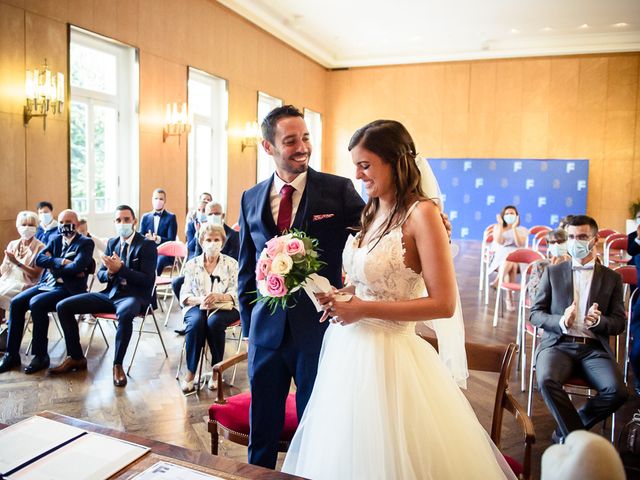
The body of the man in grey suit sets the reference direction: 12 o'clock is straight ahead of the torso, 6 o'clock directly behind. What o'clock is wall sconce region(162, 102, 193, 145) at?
The wall sconce is roughly at 4 o'clock from the man in grey suit.

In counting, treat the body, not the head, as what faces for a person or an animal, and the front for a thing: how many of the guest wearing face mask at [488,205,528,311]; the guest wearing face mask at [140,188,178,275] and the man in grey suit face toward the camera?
3

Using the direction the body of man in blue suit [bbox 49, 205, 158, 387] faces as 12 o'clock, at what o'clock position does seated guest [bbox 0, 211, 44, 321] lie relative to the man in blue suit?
The seated guest is roughly at 3 o'clock from the man in blue suit.

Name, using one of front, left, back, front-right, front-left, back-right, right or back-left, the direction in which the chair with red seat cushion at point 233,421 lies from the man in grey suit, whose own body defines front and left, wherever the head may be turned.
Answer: front-right

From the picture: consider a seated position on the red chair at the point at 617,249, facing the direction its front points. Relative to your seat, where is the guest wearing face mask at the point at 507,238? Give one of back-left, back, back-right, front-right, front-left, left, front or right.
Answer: front-right

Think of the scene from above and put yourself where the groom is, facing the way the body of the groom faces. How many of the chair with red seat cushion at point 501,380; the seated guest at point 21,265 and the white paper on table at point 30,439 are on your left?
1

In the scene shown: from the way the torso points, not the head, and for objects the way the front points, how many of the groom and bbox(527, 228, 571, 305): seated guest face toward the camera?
2

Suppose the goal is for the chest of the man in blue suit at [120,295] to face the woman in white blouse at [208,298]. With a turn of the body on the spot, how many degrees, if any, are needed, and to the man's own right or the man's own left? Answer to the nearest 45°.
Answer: approximately 90° to the man's own left

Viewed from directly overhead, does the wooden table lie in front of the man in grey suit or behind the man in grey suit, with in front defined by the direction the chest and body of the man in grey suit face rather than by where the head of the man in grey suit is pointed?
in front

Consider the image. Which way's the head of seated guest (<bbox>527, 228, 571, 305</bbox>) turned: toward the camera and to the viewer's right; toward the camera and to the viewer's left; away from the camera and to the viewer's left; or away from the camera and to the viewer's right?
toward the camera and to the viewer's left

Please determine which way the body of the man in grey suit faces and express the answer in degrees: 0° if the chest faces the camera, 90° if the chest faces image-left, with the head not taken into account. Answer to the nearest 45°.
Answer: approximately 0°
